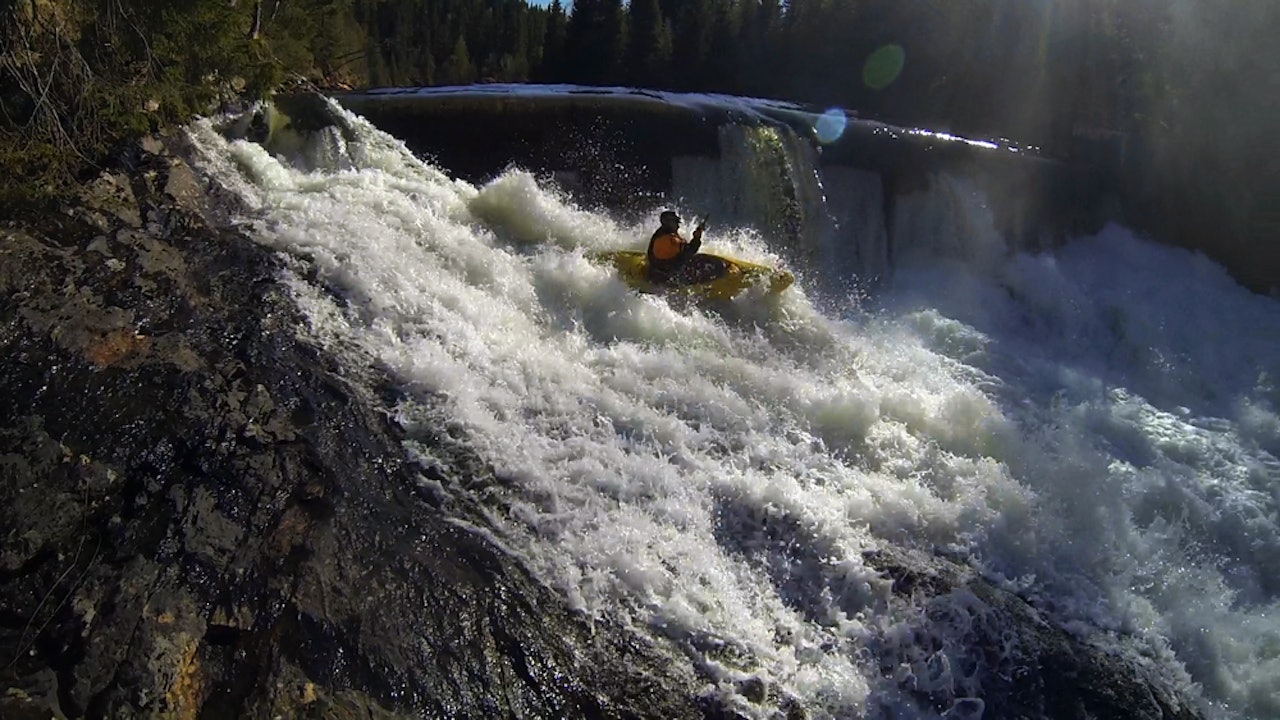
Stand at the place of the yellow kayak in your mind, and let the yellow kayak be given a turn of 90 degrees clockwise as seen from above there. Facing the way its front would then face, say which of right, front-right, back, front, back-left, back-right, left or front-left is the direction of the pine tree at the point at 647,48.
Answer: back

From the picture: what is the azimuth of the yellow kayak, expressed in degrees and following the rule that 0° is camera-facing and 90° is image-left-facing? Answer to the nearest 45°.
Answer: approximately 270°
